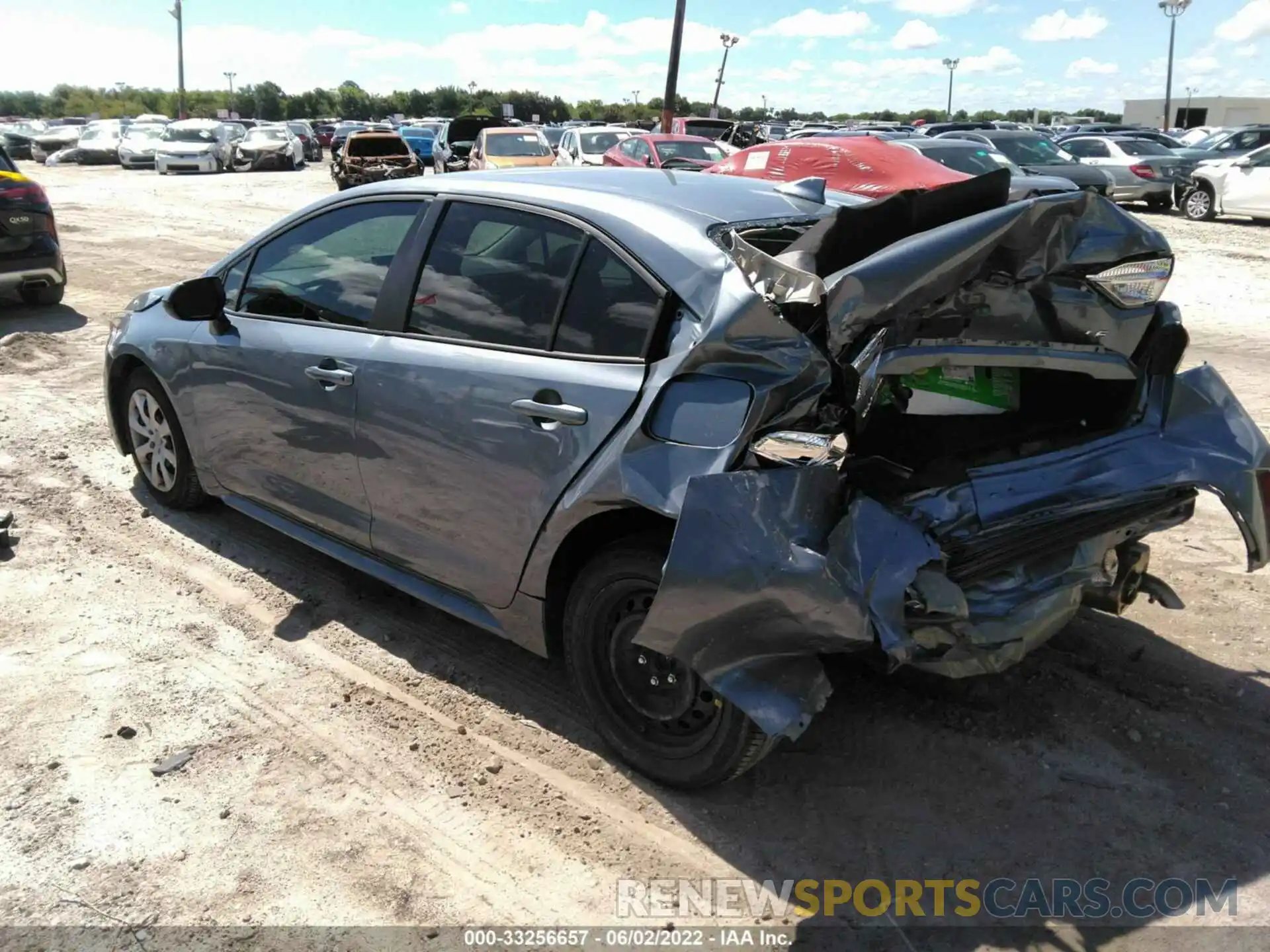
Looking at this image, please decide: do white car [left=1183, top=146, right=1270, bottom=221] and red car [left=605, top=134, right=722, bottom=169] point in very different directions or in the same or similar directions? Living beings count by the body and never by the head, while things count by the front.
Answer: very different directions

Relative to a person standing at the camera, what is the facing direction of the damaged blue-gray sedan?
facing away from the viewer and to the left of the viewer

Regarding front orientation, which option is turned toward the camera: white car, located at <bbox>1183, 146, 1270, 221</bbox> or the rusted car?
the rusted car

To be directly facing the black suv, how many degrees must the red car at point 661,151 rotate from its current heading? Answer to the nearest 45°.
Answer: approximately 90° to its right

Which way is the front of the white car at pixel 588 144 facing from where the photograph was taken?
facing the viewer and to the right of the viewer

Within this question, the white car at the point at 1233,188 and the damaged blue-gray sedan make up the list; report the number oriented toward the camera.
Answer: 0

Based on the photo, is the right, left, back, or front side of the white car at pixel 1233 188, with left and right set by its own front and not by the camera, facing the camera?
left

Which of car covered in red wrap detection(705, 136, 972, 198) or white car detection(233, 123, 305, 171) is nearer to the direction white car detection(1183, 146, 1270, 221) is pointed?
the white car

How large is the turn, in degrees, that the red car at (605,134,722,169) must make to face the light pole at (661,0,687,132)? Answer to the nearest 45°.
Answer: approximately 135° to its left

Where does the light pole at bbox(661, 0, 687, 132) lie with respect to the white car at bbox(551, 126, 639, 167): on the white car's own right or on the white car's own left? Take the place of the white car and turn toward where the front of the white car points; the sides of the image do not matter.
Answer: on the white car's own left

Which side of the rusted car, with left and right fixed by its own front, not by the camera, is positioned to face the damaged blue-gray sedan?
front

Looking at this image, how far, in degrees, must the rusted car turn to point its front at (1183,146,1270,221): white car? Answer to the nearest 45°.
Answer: approximately 45° to its left

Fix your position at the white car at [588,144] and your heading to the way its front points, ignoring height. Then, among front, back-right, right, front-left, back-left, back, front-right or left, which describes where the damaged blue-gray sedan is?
front-right

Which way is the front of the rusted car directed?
toward the camera

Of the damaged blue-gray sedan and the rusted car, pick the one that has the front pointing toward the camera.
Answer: the rusted car
